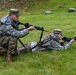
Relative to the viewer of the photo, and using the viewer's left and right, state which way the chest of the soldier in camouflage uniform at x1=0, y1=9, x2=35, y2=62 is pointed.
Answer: facing to the right of the viewer

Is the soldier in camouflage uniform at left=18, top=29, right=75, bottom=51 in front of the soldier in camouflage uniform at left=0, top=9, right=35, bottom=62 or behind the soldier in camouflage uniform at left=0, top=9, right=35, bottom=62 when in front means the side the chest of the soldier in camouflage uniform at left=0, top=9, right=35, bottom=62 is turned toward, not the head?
in front
